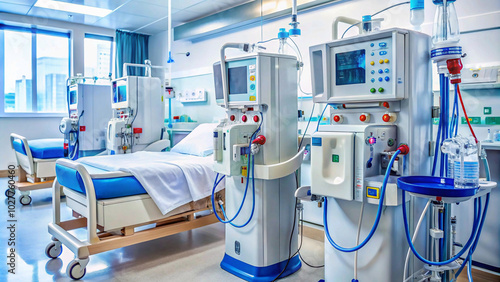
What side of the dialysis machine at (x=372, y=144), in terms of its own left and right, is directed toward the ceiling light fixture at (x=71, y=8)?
right

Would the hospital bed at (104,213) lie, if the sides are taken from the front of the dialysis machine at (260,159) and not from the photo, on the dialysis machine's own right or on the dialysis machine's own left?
on the dialysis machine's own right

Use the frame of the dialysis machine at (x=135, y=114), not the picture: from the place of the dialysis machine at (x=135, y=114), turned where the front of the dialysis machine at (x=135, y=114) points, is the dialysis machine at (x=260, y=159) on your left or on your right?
on your left

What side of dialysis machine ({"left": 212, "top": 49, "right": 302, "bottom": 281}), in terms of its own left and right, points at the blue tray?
left

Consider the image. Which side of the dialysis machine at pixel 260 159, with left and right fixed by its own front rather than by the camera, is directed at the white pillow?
right

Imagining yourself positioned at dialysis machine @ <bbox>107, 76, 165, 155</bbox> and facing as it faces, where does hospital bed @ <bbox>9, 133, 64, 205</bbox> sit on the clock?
The hospital bed is roughly at 2 o'clock from the dialysis machine.

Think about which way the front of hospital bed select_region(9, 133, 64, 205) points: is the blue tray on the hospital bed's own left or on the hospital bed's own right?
on the hospital bed's own left

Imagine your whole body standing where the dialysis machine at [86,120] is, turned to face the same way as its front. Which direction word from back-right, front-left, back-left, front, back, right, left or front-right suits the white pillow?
left

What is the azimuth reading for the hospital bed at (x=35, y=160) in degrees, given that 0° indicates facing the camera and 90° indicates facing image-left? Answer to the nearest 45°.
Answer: approximately 45°

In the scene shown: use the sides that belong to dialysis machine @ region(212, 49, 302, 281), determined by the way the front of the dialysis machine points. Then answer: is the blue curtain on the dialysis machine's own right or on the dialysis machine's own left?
on the dialysis machine's own right
